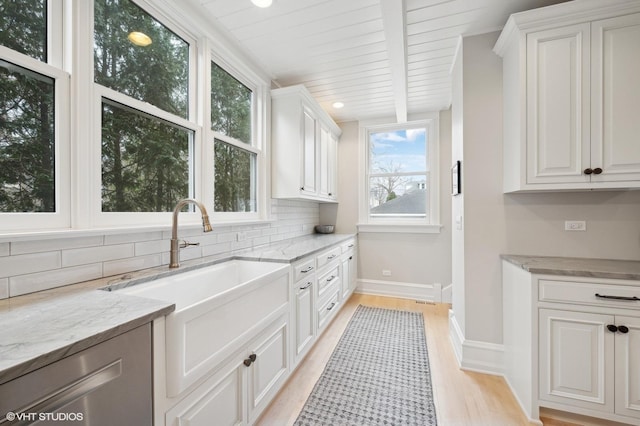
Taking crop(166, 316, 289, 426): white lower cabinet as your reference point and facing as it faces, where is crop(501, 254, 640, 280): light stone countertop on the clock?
The light stone countertop is roughly at 11 o'clock from the white lower cabinet.

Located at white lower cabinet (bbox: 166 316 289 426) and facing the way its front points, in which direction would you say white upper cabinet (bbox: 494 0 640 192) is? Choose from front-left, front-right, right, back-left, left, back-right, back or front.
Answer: front-left

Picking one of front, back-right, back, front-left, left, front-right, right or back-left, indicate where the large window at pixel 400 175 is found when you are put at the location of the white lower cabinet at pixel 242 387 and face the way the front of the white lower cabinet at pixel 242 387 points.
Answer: left

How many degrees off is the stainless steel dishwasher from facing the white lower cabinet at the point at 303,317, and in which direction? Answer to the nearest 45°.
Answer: approximately 90° to its left

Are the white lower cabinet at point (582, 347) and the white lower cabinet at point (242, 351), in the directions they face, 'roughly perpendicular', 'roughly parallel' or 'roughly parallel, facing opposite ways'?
roughly perpendicular

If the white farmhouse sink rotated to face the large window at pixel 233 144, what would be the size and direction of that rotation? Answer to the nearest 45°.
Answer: approximately 135° to its left

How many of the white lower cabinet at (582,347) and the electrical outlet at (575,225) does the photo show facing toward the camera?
2

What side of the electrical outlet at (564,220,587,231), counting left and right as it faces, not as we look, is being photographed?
front

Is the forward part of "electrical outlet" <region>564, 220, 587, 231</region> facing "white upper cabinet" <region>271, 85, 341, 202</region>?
no

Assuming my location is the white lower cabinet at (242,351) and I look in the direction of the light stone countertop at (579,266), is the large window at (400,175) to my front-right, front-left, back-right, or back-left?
front-left

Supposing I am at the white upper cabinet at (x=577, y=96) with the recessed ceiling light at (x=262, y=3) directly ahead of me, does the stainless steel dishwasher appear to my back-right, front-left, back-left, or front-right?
front-left

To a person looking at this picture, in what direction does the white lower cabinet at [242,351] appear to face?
facing the viewer and to the right of the viewer

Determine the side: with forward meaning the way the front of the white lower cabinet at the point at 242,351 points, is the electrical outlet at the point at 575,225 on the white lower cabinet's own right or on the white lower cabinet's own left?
on the white lower cabinet's own left

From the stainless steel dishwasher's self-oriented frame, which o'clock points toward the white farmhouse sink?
The white farmhouse sink is roughly at 9 o'clock from the stainless steel dishwasher.

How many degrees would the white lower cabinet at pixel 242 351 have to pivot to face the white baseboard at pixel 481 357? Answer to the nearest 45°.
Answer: approximately 45° to its left

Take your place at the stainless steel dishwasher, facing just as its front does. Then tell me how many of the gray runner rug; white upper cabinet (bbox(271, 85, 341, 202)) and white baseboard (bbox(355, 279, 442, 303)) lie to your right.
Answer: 0
